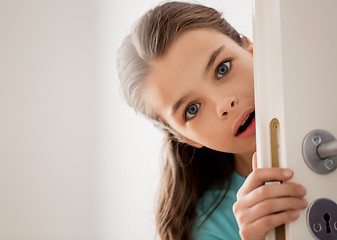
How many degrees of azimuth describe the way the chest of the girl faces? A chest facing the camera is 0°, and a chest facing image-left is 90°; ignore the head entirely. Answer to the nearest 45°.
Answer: approximately 0°
